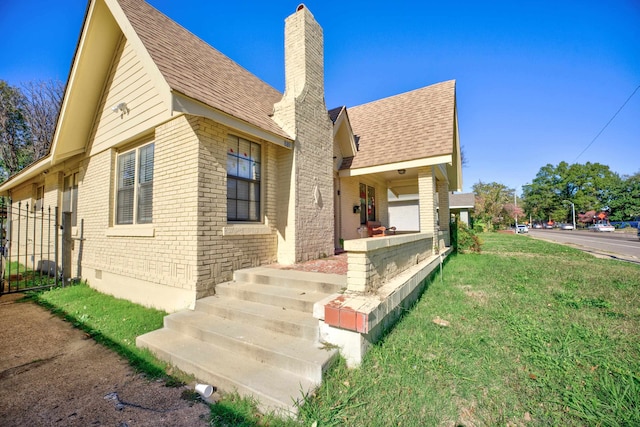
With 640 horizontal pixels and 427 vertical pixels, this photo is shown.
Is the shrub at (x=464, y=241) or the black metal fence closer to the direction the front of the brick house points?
the shrub

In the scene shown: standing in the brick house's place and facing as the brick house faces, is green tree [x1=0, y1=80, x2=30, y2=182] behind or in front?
behind

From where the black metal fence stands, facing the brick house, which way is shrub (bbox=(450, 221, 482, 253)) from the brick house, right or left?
left

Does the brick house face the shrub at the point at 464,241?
no

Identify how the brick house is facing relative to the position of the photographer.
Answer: facing the viewer and to the right of the viewer

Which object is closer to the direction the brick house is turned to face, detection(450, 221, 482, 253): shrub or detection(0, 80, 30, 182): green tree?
the shrub

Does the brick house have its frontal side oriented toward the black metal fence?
no
